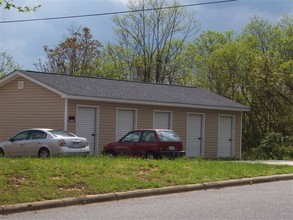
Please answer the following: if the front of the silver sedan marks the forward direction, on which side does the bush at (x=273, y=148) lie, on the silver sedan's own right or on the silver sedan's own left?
on the silver sedan's own right

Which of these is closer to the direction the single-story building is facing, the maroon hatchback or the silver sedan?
the maroon hatchback

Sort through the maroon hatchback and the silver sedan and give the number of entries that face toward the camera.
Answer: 0

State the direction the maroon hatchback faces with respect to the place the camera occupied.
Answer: facing away from the viewer and to the left of the viewer

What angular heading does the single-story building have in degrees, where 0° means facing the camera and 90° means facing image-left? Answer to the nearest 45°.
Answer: approximately 315°

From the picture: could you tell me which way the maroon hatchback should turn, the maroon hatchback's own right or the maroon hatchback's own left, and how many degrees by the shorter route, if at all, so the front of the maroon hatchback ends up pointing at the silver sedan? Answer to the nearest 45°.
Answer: approximately 45° to the maroon hatchback's own left

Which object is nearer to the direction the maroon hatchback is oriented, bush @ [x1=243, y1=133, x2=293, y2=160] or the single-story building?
the single-story building

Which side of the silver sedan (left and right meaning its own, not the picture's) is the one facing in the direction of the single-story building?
right

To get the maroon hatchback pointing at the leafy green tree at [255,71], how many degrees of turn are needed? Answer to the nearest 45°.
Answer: approximately 90° to its right

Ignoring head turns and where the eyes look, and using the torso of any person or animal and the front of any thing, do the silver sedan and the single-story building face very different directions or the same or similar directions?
very different directions

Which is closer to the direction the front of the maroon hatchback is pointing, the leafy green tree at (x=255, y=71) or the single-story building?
the single-story building

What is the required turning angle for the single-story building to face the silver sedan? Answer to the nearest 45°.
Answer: approximately 90° to its right

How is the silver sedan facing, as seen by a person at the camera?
facing away from the viewer and to the left of the viewer
